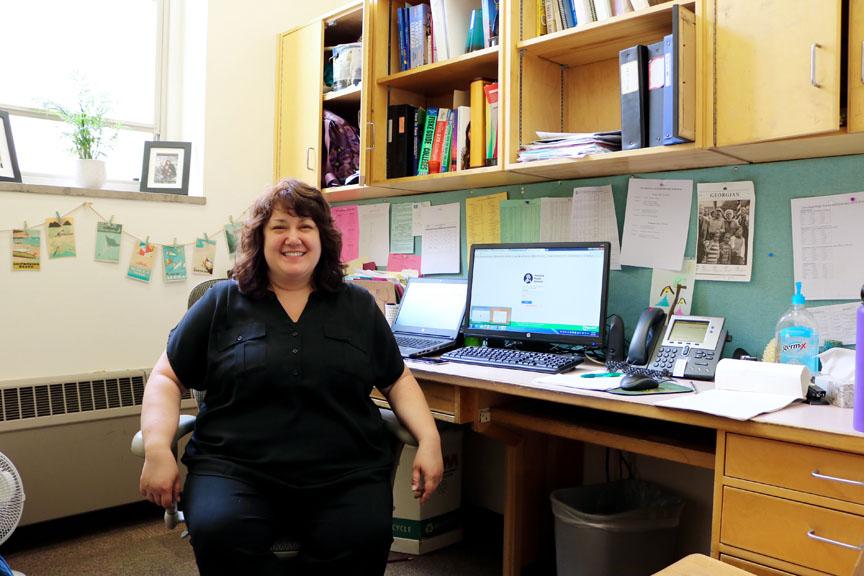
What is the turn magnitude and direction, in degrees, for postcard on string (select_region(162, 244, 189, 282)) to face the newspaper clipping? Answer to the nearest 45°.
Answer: approximately 45° to its left

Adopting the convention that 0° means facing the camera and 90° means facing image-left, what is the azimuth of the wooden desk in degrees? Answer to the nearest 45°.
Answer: approximately 45°

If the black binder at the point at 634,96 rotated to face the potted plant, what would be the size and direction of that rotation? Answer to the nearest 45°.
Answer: approximately 90° to its right

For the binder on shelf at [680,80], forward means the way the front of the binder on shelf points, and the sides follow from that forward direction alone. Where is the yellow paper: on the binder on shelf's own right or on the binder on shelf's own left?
on the binder on shelf's own right

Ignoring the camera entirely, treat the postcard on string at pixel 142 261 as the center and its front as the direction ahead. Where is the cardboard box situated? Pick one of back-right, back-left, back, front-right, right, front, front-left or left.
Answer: front-left

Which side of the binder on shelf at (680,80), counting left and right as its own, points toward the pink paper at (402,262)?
right
